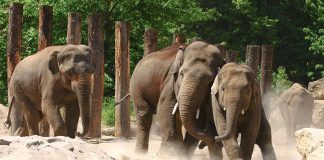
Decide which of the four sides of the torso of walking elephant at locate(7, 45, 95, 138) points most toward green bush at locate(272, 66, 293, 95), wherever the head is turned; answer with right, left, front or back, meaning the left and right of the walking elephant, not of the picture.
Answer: left

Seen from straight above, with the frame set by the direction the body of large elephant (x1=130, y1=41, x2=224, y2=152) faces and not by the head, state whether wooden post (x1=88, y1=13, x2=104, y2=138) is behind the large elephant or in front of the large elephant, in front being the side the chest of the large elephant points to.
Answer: behind

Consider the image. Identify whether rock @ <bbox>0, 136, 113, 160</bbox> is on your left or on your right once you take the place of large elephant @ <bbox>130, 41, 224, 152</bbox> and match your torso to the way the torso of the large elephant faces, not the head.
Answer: on your right

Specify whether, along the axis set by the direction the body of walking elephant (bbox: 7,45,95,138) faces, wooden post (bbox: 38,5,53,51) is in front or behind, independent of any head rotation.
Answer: behind

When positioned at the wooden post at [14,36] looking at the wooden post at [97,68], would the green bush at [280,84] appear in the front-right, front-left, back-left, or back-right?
front-left

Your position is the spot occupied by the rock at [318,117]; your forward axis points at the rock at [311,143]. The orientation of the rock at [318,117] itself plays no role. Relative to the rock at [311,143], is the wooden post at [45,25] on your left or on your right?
right

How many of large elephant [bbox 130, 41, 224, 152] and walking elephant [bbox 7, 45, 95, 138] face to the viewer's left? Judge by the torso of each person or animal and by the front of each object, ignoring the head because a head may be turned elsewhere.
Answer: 0

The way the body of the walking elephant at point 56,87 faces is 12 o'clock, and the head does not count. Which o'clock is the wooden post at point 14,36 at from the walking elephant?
The wooden post is roughly at 7 o'clock from the walking elephant.
